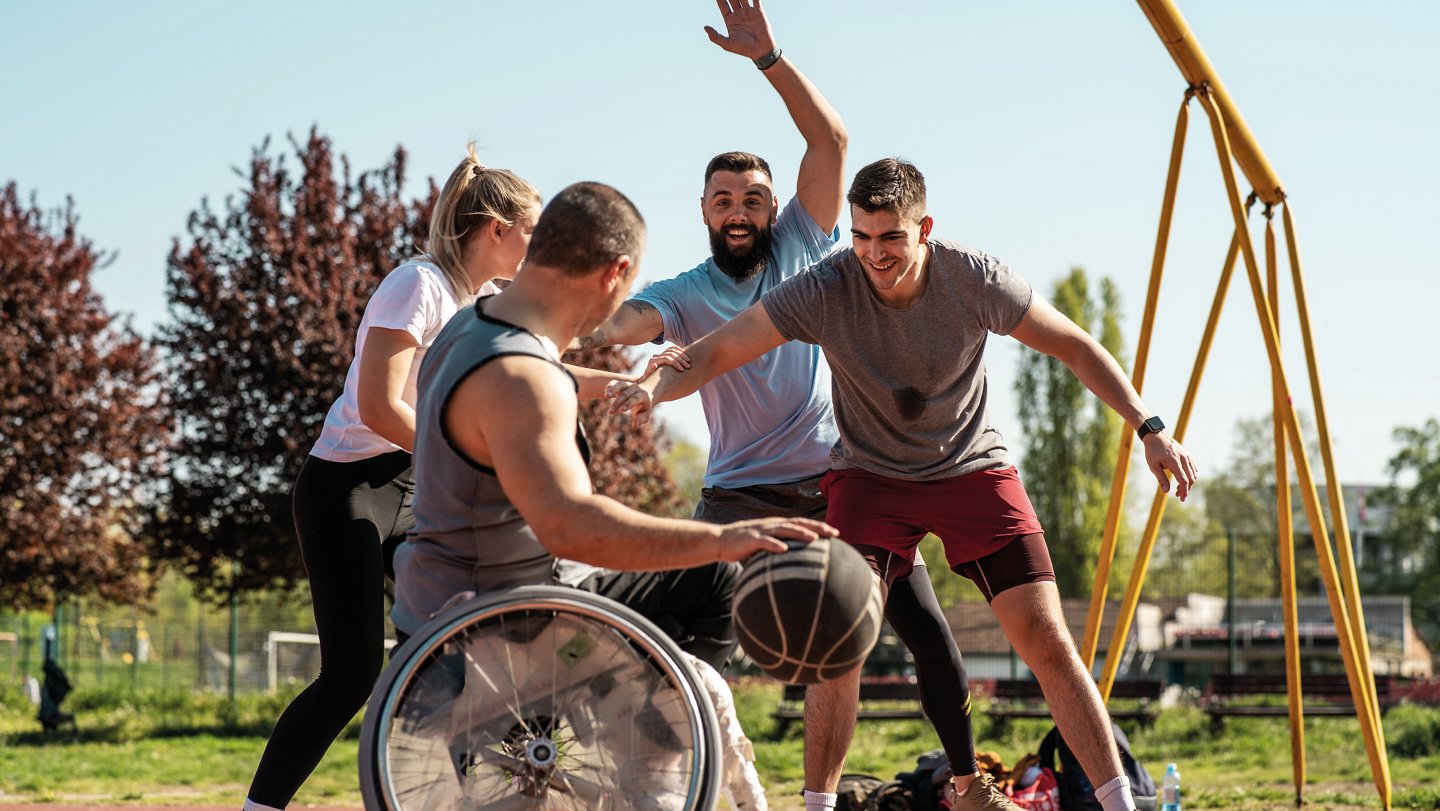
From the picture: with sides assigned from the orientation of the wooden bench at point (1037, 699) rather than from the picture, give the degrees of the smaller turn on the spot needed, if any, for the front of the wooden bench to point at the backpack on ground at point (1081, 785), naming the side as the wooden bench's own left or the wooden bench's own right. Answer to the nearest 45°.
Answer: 0° — it already faces it

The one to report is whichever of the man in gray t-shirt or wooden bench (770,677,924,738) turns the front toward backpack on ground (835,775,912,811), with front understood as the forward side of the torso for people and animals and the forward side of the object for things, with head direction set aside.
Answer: the wooden bench

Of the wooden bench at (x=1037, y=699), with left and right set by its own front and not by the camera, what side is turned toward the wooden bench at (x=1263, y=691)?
left

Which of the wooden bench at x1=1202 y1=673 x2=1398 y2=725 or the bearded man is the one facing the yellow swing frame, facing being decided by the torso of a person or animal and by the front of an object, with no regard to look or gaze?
the wooden bench

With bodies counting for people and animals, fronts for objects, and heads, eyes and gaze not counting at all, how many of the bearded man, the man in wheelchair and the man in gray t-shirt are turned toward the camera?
2

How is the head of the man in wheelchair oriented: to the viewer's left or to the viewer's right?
to the viewer's right

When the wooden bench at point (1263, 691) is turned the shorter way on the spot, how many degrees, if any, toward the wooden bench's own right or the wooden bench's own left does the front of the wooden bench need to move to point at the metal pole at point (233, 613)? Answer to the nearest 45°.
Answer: approximately 90° to the wooden bench's own right

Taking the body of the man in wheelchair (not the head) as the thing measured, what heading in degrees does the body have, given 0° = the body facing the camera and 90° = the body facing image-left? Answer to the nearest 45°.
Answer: approximately 270°
